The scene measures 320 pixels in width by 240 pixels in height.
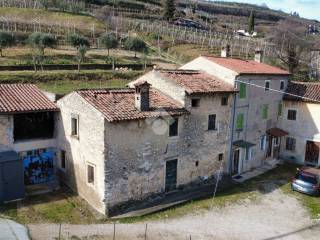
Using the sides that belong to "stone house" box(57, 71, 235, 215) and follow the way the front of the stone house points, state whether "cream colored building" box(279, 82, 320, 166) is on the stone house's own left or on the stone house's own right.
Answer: on the stone house's own left

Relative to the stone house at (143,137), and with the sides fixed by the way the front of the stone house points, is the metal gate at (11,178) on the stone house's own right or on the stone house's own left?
on the stone house's own right

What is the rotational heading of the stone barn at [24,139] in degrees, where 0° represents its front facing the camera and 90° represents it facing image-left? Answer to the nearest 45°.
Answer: approximately 0°

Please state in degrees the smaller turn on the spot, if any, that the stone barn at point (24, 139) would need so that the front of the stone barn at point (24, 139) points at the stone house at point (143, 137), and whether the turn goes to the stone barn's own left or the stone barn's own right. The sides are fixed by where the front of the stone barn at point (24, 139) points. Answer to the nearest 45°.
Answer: approximately 45° to the stone barn's own left

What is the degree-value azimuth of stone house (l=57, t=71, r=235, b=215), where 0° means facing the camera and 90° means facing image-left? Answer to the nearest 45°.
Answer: approximately 315°

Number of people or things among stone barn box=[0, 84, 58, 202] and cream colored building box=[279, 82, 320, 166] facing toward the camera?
2

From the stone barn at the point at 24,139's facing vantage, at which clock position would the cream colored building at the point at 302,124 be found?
The cream colored building is roughly at 9 o'clock from the stone barn.

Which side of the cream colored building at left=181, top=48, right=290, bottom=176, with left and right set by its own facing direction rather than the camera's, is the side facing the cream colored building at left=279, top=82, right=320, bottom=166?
left

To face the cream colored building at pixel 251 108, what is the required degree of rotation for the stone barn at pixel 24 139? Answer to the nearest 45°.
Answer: approximately 90° to its left

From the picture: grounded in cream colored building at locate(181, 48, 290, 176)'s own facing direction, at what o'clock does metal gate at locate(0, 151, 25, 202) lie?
The metal gate is roughly at 3 o'clock from the cream colored building.
